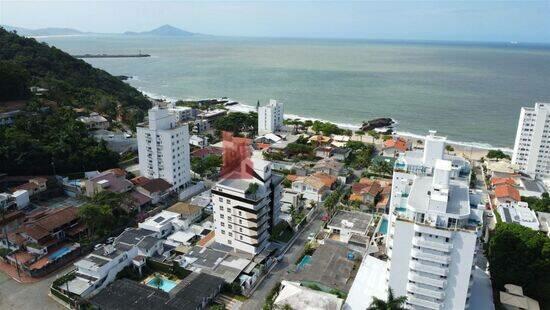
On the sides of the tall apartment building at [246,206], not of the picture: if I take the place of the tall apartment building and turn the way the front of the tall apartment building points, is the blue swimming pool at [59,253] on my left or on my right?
on my right

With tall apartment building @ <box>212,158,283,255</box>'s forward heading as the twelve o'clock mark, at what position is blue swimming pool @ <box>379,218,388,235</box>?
The blue swimming pool is roughly at 10 o'clock from the tall apartment building.

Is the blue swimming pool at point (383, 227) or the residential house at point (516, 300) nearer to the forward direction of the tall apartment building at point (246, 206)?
the residential house

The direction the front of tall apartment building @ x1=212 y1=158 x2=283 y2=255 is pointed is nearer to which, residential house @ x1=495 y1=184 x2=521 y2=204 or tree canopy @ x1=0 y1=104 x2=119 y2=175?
the residential house

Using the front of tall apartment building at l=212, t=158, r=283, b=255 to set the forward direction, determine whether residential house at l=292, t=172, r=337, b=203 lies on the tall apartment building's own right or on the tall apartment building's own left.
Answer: on the tall apartment building's own left

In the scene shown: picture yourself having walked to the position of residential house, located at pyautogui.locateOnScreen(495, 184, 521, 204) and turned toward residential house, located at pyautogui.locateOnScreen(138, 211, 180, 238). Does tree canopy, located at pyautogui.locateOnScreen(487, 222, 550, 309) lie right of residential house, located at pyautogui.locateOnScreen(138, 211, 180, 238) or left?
left

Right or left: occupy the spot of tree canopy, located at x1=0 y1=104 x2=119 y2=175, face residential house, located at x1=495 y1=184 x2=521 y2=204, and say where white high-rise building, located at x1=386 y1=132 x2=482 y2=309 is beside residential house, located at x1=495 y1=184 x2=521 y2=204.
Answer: right
